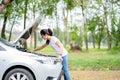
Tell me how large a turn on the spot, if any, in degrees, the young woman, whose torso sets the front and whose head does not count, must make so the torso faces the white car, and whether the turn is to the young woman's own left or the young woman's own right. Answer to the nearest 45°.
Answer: approximately 45° to the young woman's own left

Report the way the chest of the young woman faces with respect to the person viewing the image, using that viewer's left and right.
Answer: facing to the left of the viewer
